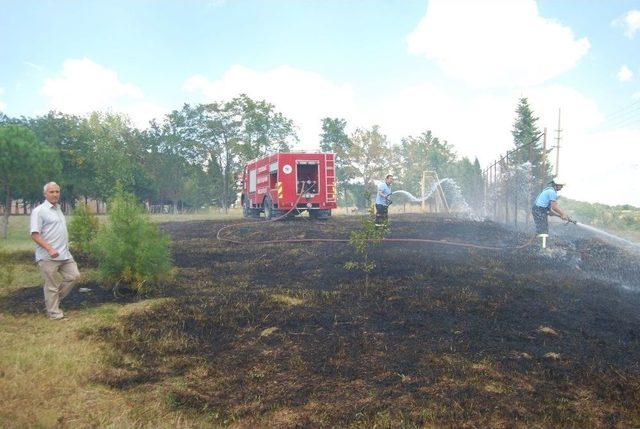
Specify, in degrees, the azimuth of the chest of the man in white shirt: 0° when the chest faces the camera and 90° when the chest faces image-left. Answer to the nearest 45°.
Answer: approximately 315°

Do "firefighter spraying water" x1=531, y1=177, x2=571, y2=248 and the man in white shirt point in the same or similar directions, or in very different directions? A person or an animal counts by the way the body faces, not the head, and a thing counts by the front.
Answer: same or similar directions

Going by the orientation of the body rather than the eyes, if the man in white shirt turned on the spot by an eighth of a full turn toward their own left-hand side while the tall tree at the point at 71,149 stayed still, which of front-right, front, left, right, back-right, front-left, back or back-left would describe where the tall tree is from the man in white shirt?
left

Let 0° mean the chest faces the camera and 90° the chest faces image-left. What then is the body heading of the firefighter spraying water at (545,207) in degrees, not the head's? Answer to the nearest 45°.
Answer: approximately 270°

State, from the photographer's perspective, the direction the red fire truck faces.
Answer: facing away from the viewer and to the left of the viewer

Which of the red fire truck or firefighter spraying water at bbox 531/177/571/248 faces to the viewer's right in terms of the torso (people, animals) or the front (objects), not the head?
the firefighter spraying water

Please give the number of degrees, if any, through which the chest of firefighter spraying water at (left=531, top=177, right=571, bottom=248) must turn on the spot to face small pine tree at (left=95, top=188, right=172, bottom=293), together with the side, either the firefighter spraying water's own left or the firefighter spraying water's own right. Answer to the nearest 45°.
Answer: approximately 135° to the firefighter spraying water's own right

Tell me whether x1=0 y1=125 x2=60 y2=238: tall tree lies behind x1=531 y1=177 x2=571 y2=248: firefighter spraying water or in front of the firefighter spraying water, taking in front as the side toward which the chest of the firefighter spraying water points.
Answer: behind

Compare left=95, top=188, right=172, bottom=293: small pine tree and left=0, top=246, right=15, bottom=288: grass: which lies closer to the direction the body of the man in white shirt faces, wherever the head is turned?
the small pine tree

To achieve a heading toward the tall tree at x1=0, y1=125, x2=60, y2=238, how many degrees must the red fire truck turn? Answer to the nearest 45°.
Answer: approximately 45° to its left

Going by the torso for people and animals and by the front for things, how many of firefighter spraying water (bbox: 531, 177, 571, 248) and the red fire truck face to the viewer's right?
1

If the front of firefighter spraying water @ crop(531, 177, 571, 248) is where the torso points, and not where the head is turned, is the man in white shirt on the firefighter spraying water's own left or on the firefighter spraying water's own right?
on the firefighter spraying water's own right

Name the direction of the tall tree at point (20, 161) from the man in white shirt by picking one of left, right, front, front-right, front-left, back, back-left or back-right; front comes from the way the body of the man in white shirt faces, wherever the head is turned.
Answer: back-left
